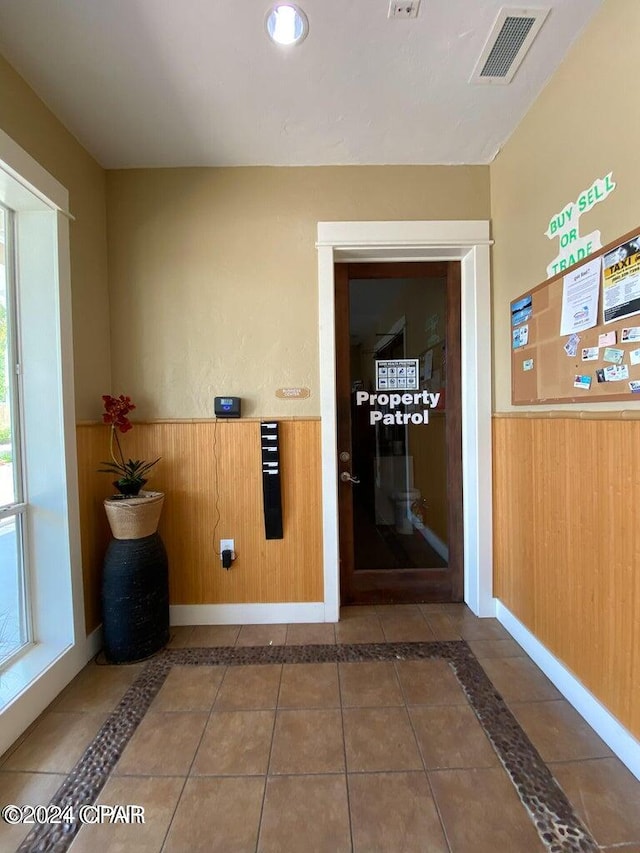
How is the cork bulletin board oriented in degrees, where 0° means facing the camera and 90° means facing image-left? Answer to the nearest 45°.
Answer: approximately 45°

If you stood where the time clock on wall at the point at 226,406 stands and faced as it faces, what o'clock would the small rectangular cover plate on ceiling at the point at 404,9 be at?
The small rectangular cover plate on ceiling is roughly at 11 o'clock from the time clock on wall.

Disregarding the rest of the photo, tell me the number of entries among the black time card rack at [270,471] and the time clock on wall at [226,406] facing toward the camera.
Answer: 2

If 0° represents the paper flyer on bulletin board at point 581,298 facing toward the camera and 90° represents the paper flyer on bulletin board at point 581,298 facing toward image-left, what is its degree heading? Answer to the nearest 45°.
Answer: approximately 45°

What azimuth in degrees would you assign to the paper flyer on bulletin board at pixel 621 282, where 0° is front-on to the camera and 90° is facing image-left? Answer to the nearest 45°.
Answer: approximately 45°

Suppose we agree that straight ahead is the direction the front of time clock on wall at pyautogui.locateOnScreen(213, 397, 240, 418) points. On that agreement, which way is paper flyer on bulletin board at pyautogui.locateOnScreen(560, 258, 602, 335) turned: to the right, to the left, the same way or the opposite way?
to the right

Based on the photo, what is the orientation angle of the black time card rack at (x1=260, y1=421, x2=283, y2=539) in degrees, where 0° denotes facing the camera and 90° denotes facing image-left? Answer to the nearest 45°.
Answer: approximately 0°

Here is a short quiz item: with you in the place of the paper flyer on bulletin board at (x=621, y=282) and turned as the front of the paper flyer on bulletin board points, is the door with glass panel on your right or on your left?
on your right

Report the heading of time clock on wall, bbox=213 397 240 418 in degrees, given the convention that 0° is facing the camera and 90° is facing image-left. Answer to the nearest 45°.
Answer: approximately 0°

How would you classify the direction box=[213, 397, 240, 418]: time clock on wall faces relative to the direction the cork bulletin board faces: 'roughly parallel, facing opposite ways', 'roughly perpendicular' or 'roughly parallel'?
roughly perpendicular
